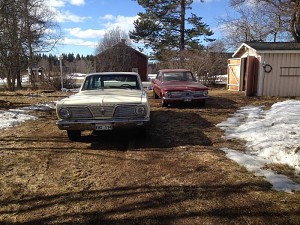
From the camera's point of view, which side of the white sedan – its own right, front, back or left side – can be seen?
front

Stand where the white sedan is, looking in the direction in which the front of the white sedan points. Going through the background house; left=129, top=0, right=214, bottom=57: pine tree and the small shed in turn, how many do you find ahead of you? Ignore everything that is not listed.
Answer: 0

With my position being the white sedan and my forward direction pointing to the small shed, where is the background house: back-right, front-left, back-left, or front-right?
front-left

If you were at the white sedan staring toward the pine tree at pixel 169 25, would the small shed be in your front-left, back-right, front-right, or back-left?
front-right

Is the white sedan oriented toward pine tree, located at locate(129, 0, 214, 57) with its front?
no

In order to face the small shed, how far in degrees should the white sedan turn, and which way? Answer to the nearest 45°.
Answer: approximately 135° to its left

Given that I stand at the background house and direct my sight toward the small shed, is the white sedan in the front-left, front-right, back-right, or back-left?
front-right

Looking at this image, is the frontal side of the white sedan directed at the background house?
no

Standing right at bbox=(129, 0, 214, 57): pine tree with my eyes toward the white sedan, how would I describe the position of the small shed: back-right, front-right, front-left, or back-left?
front-left
